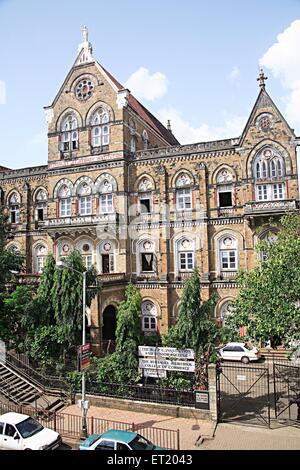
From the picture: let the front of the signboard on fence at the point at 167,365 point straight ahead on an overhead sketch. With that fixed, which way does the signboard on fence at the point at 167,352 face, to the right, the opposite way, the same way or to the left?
the same way

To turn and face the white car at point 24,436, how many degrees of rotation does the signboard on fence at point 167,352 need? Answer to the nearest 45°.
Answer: approximately 45° to its right

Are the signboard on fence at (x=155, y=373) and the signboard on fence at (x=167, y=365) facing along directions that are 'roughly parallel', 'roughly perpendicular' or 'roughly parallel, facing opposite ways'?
roughly parallel

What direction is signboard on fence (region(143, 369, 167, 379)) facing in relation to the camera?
toward the camera

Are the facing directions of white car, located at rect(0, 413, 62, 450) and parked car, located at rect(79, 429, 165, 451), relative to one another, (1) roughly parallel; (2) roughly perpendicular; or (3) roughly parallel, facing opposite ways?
roughly parallel

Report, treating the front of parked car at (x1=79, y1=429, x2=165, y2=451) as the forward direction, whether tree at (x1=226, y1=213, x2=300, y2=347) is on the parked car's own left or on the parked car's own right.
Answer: on the parked car's own left

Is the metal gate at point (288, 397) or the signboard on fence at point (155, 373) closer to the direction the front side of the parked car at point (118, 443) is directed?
the metal gate

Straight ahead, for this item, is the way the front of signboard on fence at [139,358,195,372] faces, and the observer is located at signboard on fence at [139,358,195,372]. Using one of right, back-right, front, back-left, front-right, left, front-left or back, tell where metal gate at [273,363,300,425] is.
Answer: left

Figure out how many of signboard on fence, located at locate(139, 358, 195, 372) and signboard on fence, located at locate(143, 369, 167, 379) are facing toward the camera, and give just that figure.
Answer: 2

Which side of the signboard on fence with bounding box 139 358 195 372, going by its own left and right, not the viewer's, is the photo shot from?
front

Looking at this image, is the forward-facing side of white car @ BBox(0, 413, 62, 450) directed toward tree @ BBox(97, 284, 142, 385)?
no

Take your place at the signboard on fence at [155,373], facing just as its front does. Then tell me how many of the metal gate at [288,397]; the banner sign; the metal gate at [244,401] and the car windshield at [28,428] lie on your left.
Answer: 2

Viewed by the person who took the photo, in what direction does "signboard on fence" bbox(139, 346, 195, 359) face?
facing the viewer

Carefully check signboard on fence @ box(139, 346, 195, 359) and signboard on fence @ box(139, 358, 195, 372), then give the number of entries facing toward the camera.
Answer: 2

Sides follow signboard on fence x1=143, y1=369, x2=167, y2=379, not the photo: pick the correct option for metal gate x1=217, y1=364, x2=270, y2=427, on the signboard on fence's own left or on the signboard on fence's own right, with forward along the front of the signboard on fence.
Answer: on the signboard on fence's own left

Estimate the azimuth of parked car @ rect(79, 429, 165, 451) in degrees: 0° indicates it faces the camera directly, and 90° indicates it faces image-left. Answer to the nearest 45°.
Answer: approximately 315°

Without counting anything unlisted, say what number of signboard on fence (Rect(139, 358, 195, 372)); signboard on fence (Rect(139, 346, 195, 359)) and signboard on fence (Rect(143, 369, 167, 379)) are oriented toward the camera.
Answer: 3
